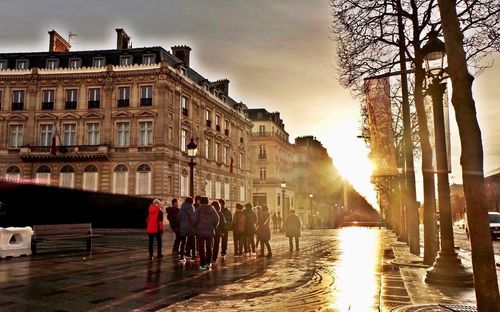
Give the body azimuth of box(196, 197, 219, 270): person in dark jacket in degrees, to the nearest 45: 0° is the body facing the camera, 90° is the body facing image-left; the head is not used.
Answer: approximately 180°

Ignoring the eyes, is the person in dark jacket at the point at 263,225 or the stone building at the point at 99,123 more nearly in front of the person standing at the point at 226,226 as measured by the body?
the stone building

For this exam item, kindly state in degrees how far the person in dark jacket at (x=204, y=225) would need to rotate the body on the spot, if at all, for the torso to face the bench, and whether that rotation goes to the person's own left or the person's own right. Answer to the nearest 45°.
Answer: approximately 45° to the person's own left
